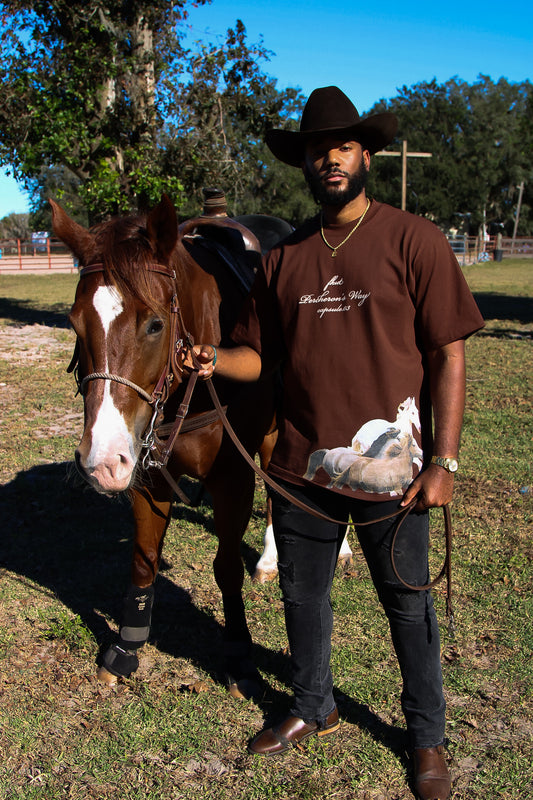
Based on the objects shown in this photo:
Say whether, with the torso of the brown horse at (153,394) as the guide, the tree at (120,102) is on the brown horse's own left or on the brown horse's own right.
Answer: on the brown horse's own right

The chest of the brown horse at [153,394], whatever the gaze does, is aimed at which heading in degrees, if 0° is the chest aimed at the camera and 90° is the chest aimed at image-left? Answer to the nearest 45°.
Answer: approximately 45°

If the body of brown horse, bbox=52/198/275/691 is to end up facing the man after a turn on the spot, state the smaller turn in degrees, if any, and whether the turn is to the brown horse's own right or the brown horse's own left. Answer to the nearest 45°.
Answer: approximately 90° to the brown horse's own left

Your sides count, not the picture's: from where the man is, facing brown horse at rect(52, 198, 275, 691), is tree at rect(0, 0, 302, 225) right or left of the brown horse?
right
